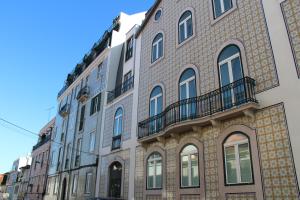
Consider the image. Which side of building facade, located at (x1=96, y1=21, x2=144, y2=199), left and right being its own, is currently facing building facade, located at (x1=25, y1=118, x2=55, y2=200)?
right

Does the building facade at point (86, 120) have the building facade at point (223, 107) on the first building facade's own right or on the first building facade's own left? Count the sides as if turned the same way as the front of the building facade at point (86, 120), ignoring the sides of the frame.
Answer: on the first building facade's own left

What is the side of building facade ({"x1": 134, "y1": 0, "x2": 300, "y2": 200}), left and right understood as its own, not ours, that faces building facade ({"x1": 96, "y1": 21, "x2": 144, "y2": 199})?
right

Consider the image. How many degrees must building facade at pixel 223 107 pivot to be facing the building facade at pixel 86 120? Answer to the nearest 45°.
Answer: approximately 90° to its right

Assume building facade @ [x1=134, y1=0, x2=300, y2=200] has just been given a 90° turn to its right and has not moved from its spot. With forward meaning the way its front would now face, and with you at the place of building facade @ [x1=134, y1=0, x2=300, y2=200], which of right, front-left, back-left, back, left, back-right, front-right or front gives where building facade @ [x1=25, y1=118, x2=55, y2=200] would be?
front
